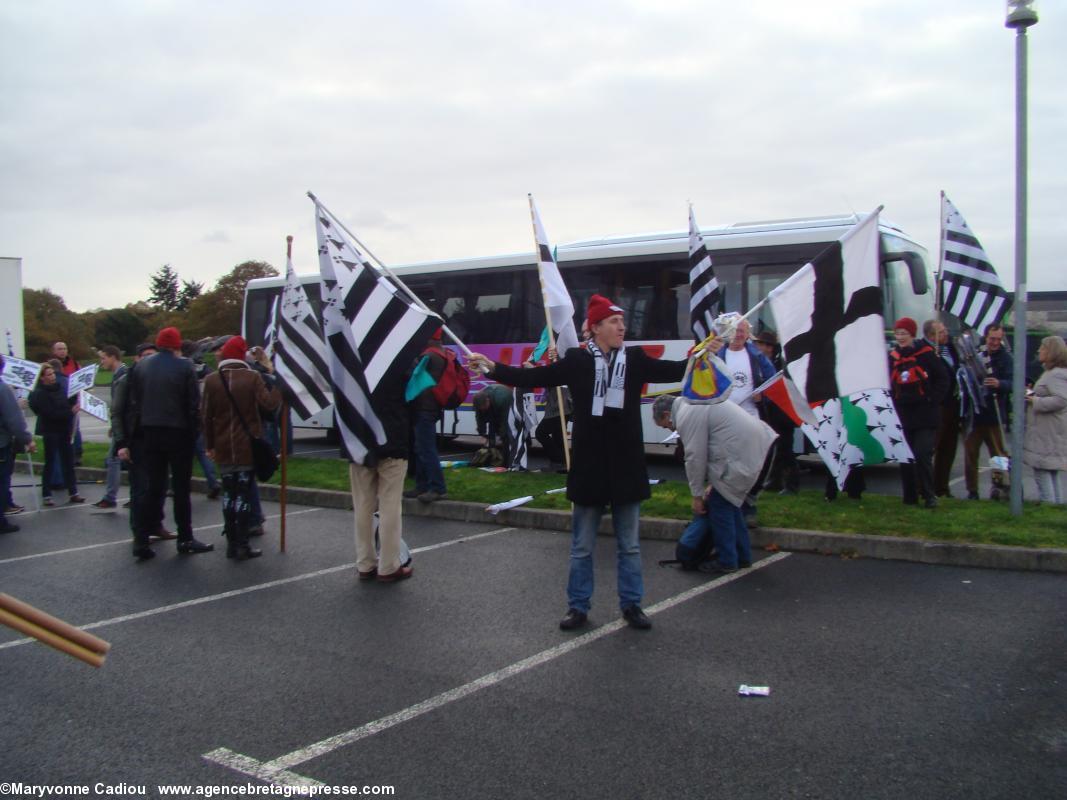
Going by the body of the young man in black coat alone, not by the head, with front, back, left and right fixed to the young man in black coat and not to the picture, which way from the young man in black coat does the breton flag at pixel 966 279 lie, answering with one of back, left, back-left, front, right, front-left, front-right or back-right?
back-left

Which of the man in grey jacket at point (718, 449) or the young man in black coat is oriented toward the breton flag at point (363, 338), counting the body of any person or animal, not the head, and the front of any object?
the man in grey jacket

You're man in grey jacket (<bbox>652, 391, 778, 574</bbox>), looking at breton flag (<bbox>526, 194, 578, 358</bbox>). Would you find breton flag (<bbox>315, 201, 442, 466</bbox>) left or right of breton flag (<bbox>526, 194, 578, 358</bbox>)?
left

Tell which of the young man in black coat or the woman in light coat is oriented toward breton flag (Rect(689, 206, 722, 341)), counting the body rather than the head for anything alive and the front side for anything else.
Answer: the woman in light coat

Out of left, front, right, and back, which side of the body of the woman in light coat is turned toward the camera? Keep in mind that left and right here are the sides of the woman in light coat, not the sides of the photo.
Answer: left

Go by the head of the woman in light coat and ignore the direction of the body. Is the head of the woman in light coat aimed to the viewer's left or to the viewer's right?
to the viewer's left

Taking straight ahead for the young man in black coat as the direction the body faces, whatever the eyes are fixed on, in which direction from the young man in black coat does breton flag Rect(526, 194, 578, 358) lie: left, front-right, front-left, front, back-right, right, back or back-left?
back

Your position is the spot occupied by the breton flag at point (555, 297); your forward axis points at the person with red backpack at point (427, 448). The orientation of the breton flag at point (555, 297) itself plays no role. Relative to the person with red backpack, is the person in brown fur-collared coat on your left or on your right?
left
